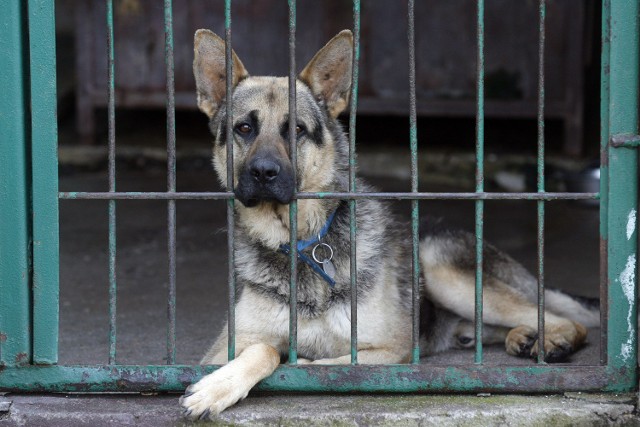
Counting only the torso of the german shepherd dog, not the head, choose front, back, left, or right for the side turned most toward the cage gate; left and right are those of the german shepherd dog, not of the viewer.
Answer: front

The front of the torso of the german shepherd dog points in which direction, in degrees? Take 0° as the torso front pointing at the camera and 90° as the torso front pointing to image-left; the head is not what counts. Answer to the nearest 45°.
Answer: approximately 45°
